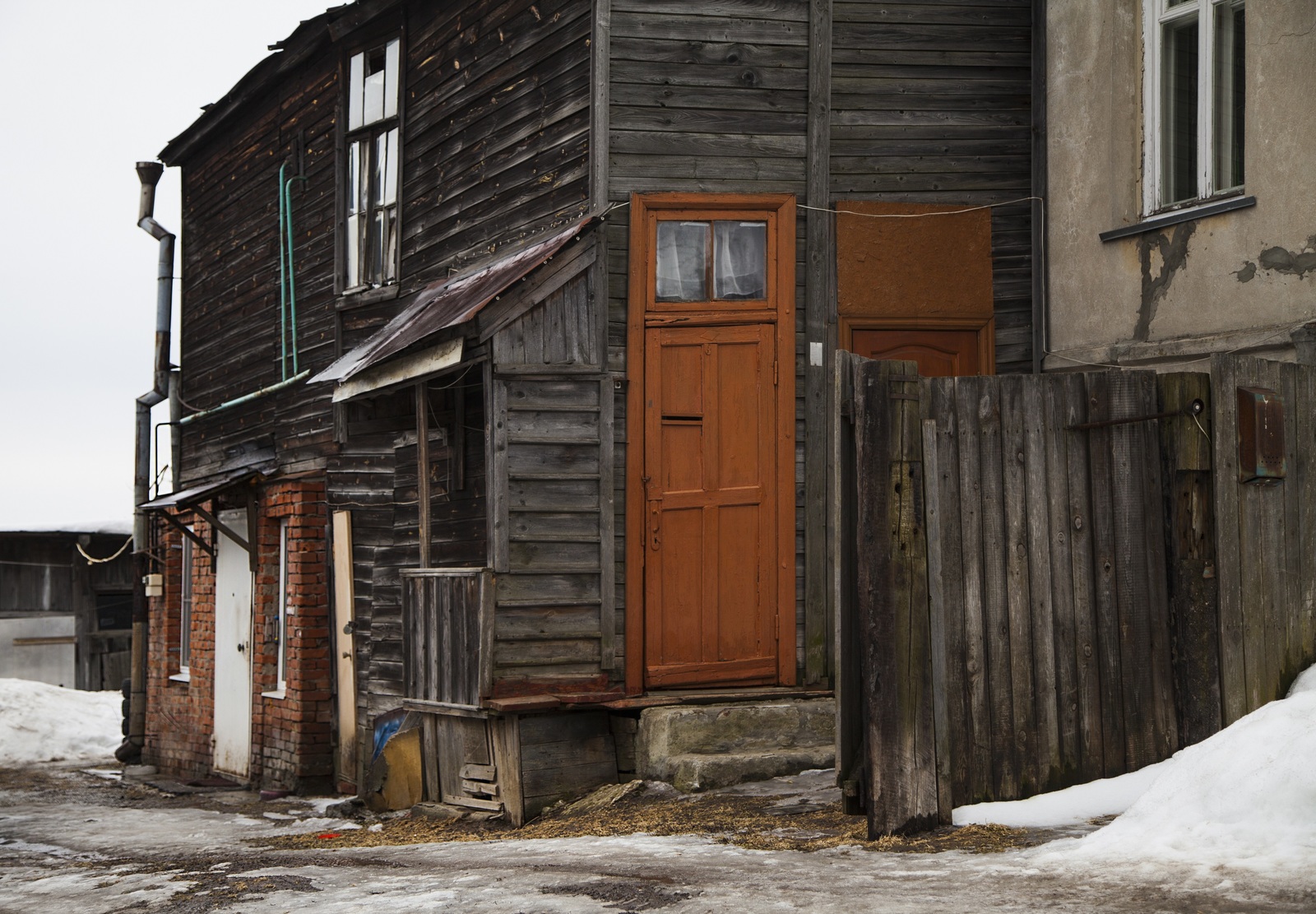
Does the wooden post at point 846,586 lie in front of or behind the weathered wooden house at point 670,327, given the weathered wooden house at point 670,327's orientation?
in front

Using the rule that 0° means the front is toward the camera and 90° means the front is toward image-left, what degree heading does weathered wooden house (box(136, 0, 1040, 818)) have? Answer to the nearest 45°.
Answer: approximately 0°

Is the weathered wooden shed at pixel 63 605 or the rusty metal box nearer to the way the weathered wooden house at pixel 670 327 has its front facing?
the rusty metal box

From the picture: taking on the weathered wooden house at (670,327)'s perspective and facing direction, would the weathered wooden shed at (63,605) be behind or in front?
behind
